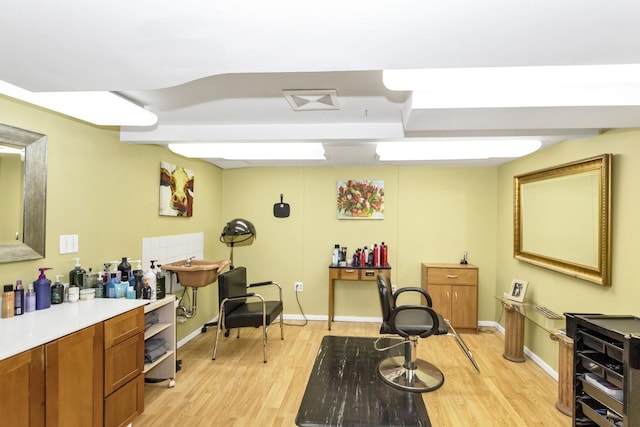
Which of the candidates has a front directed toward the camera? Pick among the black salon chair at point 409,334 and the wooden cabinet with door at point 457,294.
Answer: the wooden cabinet with door

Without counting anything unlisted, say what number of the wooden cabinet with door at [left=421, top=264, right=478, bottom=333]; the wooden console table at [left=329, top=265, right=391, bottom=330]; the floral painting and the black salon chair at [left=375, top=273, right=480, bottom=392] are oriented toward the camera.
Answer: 3

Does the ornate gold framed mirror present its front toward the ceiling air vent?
yes

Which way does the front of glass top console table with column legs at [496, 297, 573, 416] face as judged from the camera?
facing the viewer and to the left of the viewer

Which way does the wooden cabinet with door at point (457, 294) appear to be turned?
toward the camera

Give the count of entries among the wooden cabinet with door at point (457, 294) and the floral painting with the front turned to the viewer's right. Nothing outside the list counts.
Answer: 0

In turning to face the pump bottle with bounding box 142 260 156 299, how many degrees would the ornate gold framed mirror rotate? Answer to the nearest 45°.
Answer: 0° — it already faces it

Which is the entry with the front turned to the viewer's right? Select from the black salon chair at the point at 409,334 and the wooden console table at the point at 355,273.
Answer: the black salon chair

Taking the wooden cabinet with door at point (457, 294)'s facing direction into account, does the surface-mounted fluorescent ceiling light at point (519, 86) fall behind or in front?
in front

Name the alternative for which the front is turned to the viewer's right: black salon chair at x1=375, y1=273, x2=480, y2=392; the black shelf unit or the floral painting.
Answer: the black salon chair

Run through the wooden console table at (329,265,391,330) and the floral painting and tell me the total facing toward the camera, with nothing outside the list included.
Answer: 2

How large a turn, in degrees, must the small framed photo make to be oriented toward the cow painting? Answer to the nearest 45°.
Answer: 0° — it already faces it

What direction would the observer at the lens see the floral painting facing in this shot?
facing the viewer

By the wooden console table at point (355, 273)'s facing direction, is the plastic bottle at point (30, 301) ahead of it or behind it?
ahead

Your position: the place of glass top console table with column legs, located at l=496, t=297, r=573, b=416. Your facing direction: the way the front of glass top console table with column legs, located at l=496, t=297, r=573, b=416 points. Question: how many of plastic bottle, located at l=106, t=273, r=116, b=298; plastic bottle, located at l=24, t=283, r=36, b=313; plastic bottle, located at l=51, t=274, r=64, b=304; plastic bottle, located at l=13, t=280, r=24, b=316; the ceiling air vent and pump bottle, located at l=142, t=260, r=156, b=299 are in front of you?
6

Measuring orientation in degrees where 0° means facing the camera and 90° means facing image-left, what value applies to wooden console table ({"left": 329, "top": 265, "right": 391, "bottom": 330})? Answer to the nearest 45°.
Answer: approximately 0°

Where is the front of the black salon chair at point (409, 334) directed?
to the viewer's right

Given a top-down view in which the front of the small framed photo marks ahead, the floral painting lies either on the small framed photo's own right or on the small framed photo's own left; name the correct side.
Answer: on the small framed photo's own right

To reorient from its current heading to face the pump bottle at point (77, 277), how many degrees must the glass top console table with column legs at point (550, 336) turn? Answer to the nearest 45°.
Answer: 0° — it already faces it

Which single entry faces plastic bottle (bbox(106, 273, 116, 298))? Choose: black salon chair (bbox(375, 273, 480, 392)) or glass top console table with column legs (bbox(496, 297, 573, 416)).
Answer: the glass top console table with column legs

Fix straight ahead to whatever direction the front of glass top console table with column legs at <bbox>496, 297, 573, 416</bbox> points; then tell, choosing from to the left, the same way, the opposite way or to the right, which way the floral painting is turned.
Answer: to the left

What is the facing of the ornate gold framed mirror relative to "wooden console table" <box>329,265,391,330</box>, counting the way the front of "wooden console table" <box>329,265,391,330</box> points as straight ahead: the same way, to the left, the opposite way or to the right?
to the right
